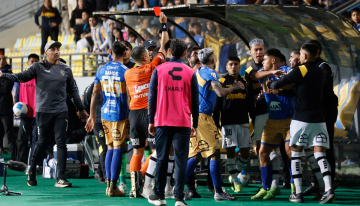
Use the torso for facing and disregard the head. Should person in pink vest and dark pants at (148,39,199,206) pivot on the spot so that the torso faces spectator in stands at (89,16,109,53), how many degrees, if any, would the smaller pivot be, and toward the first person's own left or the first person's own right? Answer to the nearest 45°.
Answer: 0° — they already face them

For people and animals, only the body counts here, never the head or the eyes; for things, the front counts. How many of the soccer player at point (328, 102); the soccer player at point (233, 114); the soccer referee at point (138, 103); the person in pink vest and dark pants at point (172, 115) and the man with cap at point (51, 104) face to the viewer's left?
1

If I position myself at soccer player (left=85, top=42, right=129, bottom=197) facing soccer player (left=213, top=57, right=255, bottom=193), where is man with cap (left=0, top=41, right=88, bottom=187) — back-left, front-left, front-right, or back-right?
back-left

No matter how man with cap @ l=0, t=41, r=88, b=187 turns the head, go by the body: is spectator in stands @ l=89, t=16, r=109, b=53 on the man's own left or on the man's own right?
on the man's own left

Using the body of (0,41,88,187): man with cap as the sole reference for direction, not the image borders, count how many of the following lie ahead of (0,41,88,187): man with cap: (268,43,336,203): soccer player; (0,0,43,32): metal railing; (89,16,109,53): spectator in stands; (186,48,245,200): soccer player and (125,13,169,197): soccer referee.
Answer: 3

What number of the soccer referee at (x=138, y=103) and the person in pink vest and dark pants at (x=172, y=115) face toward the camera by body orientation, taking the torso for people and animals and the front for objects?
0

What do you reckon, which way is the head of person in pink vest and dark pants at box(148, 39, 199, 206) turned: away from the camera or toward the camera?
away from the camera

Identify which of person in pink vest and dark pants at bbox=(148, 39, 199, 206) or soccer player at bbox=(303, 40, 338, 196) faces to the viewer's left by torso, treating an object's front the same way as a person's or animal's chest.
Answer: soccer player at bbox=(303, 40, 338, 196)

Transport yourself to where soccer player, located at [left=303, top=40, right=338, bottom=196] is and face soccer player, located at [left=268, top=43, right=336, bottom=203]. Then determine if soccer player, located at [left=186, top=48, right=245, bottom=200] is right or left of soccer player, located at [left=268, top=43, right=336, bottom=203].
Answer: right

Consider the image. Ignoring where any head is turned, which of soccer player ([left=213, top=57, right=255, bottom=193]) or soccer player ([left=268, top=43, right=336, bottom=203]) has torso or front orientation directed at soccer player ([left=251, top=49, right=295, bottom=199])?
soccer player ([left=268, top=43, right=336, bottom=203])

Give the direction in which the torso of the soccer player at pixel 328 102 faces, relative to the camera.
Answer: to the viewer's left

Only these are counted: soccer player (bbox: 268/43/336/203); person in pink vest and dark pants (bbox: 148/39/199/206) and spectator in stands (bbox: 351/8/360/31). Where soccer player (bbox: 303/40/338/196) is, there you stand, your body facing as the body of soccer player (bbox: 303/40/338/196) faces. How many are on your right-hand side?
1

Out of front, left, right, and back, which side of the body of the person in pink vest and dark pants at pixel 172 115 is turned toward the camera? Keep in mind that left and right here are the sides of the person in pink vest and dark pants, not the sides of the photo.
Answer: back
